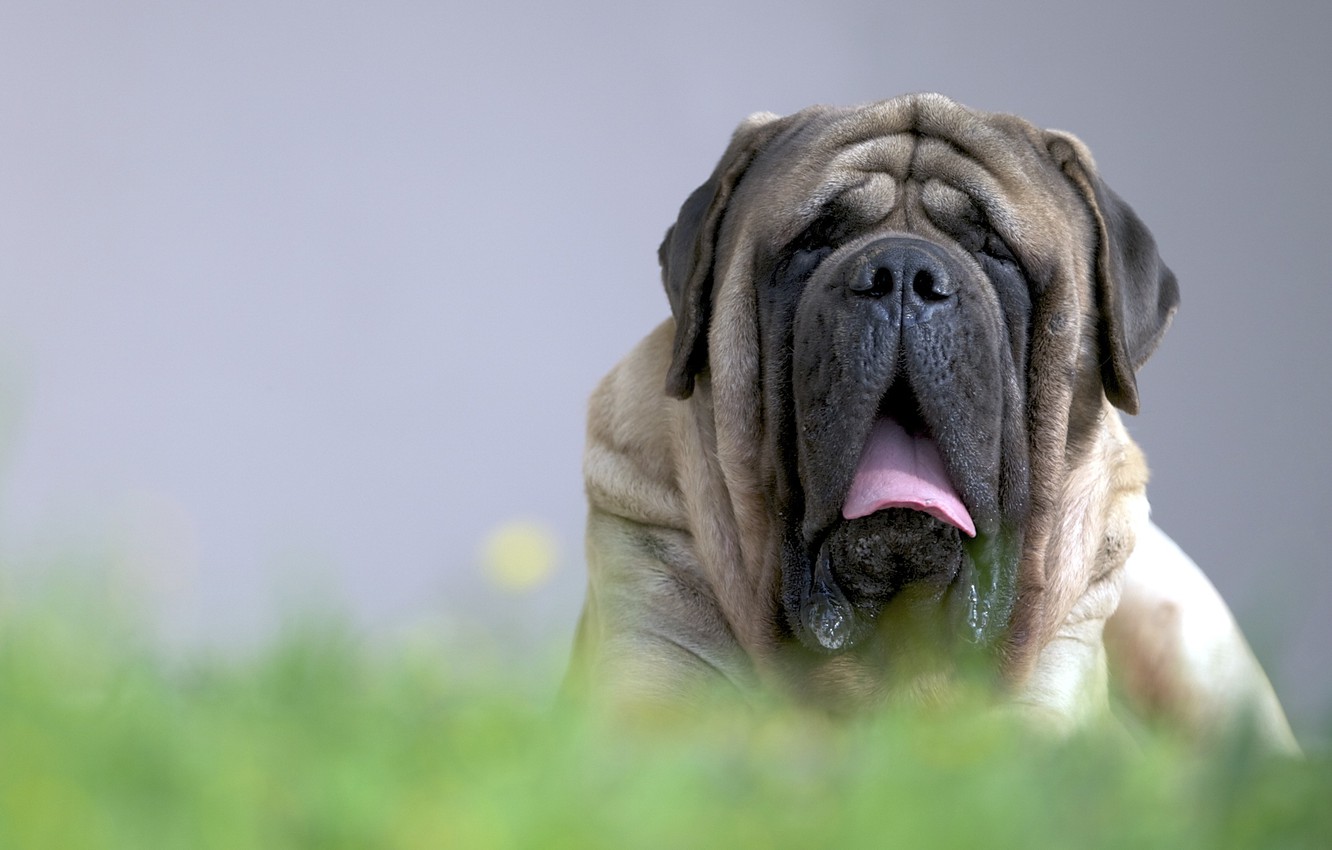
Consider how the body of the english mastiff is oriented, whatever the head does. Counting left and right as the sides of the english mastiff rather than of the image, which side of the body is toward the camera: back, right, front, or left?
front

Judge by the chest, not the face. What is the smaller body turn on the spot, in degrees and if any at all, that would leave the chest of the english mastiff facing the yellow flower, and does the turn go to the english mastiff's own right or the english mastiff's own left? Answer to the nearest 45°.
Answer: approximately 45° to the english mastiff's own right
